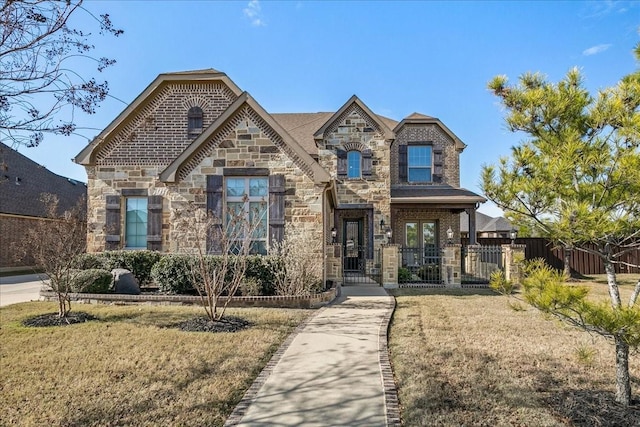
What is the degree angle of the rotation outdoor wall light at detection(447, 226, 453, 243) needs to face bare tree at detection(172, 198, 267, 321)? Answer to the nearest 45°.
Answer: approximately 45° to its right

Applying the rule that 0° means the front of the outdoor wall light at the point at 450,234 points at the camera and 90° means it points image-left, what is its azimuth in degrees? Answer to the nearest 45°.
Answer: approximately 0°

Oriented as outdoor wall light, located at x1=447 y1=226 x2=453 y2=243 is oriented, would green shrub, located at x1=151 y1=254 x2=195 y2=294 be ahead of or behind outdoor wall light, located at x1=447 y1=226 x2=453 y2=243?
ahead

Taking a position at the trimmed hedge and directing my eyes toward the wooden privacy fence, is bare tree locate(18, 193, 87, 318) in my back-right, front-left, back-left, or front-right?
back-right

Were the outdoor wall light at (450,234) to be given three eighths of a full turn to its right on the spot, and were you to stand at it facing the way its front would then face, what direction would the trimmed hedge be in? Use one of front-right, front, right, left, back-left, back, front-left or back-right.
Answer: left

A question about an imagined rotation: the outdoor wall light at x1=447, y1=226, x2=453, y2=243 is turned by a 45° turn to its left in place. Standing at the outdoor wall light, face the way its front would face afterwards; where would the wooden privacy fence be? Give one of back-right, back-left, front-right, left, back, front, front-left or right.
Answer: left

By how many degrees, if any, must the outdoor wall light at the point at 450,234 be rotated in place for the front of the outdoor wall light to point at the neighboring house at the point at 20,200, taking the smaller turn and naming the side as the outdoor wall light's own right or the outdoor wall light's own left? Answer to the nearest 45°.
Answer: approximately 90° to the outdoor wall light's own right

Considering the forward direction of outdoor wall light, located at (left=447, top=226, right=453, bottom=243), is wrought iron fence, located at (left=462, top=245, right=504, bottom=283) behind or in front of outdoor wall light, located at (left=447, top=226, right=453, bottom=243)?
in front

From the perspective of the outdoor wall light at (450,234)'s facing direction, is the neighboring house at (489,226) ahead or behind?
behind

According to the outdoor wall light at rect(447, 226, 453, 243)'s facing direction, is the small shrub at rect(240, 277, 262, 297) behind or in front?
in front

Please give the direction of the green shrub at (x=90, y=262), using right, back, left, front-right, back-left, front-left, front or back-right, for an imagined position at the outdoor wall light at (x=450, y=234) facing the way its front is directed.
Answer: front-right

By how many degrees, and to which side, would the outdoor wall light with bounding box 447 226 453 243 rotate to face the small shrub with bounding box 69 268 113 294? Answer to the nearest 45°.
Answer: approximately 45° to its right
